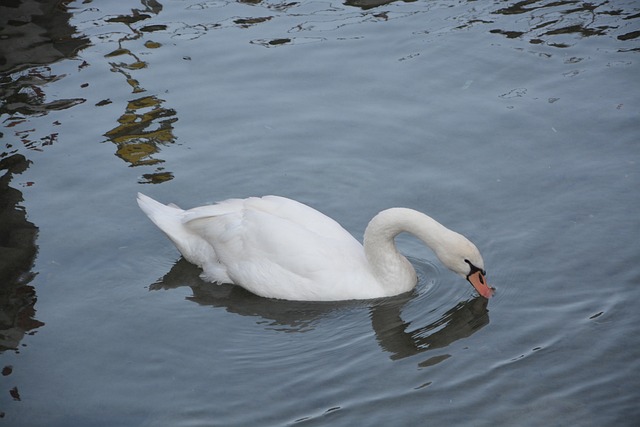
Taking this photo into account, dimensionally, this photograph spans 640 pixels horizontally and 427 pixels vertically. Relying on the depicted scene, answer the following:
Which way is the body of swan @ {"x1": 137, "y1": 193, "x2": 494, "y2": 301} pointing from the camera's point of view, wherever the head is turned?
to the viewer's right
